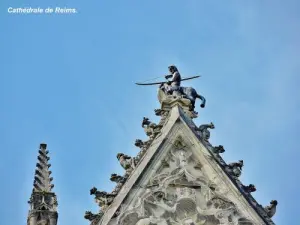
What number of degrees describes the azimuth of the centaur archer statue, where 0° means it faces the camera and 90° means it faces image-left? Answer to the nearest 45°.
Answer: approximately 90°

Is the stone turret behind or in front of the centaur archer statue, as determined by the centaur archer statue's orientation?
in front
